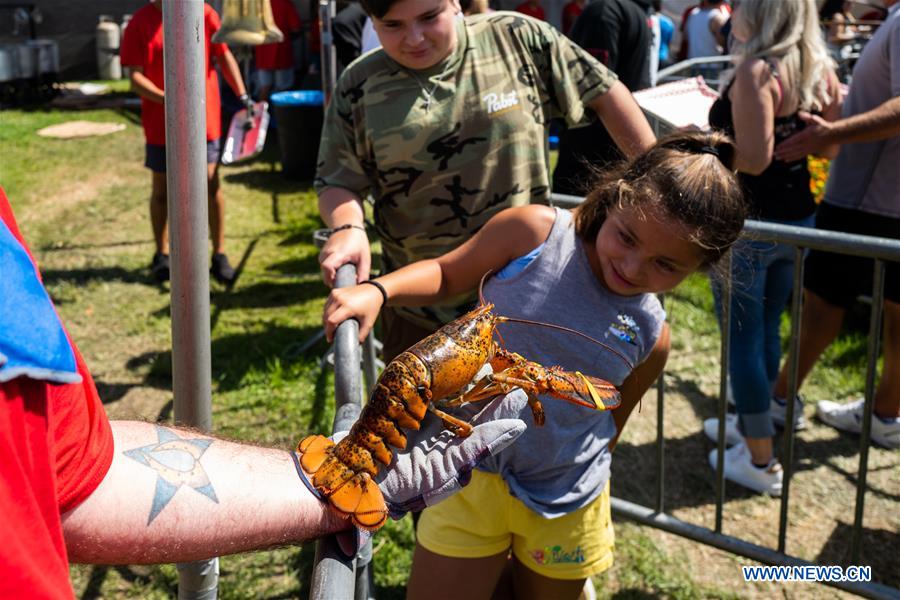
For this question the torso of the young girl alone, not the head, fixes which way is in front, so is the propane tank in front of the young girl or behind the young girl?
behind

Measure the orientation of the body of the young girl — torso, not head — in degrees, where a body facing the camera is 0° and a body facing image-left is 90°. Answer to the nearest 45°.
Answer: approximately 0°

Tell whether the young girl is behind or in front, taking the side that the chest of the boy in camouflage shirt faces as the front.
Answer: in front

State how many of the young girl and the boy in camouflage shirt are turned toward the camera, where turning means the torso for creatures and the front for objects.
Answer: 2

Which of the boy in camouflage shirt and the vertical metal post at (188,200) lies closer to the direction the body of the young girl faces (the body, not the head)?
the vertical metal post

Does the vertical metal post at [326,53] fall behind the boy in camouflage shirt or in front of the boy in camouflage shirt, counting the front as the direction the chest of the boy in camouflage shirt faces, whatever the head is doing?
behind
